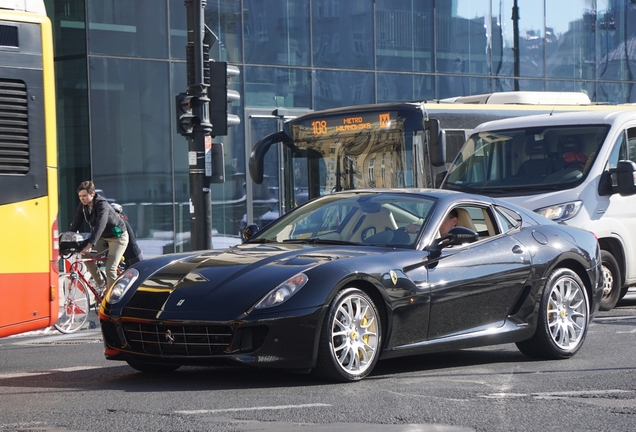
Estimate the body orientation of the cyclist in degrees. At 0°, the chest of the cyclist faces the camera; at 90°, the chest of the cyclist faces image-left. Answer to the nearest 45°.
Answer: approximately 45°

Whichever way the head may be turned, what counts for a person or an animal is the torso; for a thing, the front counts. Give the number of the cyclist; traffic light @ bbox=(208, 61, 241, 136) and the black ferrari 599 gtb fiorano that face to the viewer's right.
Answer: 1

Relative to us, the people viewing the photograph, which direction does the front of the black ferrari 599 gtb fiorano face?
facing the viewer and to the left of the viewer

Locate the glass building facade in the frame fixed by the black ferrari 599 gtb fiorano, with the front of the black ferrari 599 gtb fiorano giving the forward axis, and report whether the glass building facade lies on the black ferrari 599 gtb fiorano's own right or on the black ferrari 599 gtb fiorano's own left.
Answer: on the black ferrari 599 gtb fiorano's own right

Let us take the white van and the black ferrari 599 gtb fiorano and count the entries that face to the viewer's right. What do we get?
0

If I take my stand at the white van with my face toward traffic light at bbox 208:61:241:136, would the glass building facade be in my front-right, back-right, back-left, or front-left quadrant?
front-right

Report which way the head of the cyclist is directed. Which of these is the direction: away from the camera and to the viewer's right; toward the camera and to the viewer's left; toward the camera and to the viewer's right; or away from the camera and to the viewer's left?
toward the camera and to the viewer's left

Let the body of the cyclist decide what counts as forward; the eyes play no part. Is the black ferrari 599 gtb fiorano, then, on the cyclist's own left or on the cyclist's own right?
on the cyclist's own left

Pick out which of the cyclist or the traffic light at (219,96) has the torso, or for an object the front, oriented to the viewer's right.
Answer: the traffic light

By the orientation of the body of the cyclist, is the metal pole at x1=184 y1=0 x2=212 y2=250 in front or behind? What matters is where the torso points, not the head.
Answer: behind

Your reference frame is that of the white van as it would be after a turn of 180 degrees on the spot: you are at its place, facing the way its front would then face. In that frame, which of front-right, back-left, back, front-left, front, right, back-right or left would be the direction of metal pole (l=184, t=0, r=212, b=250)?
back-left

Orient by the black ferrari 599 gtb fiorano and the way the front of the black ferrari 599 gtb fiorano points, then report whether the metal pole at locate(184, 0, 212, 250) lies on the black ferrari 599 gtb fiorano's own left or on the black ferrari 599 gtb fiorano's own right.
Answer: on the black ferrari 599 gtb fiorano's own right

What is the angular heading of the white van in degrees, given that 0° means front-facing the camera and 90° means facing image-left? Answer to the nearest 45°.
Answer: approximately 45°

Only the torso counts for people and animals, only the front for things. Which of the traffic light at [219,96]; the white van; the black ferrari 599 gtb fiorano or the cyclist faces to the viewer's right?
the traffic light
